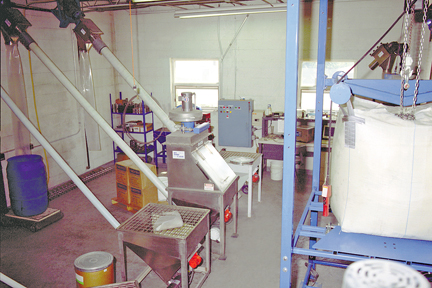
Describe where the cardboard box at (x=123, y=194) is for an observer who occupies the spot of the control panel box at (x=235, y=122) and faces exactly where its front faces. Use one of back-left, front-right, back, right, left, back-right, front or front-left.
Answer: front-right

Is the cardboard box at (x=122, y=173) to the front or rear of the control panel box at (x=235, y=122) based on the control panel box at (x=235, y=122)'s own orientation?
to the front

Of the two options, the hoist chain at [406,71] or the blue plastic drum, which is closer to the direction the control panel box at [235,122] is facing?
the hoist chain

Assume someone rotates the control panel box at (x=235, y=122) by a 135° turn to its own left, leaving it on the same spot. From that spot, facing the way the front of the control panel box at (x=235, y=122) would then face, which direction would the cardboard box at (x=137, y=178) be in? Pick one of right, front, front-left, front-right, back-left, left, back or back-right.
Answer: back

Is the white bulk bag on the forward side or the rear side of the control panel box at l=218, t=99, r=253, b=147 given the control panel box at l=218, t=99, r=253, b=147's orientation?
on the forward side

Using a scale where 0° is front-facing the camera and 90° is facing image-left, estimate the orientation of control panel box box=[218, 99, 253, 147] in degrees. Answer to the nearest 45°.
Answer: approximately 0°

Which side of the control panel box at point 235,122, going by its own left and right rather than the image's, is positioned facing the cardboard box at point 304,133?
left

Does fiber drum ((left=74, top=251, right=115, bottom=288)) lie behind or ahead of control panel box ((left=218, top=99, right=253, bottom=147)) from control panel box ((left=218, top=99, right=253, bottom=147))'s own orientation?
ahead

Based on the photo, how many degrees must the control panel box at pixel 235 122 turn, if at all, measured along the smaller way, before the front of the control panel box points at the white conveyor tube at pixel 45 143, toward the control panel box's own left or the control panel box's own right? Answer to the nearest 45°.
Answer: approximately 45° to the control panel box's own right

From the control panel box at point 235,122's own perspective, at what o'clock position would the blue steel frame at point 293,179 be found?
The blue steel frame is roughly at 12 o'clock from the control panel box.

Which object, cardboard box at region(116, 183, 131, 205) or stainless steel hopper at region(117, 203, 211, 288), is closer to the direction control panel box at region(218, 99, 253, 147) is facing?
the stainless steel hopper

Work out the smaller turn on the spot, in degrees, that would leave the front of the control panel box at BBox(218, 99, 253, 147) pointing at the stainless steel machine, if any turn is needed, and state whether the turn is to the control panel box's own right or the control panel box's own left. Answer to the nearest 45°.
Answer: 0° — it already faces it
